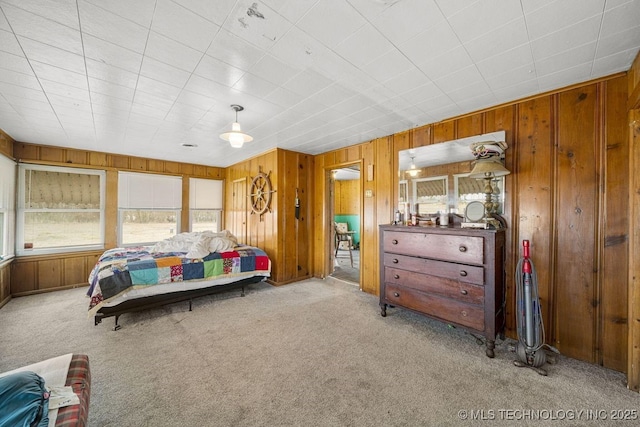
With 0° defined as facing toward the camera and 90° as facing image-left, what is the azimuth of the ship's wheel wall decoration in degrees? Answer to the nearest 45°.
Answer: approximately 45°

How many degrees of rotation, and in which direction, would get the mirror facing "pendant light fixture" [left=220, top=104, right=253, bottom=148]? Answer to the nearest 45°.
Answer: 0° — it already faces it

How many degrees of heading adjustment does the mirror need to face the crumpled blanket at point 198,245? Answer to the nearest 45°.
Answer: approximately 45° to its right

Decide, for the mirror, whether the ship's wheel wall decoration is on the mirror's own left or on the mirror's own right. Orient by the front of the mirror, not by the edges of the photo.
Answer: on the mirror's own right

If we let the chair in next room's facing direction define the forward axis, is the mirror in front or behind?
in front

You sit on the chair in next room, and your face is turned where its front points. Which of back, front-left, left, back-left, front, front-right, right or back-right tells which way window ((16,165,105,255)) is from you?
right

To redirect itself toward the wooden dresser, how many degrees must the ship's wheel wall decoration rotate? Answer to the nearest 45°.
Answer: approximately 90° to its left

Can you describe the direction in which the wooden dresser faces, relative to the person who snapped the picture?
facing the viewer and to the left of the viewer

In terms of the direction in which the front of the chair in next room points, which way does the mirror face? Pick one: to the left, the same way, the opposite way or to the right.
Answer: to the right

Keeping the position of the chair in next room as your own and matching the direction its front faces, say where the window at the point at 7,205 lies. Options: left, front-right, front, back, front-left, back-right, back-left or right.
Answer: right

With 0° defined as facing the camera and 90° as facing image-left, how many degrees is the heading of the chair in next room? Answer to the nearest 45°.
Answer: approximately 315°

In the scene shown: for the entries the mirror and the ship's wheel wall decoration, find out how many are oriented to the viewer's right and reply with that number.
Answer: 0
